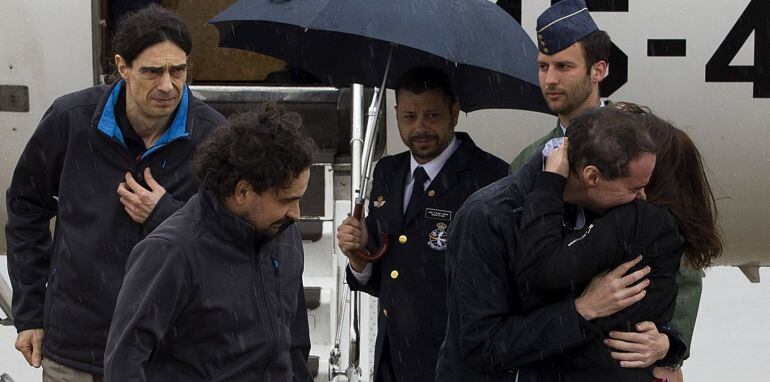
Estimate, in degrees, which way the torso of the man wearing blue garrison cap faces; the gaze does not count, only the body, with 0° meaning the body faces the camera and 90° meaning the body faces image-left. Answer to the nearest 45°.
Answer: approximately 45°

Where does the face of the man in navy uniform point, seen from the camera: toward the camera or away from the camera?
toward the camera

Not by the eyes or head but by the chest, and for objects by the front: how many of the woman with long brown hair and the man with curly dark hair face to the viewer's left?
1

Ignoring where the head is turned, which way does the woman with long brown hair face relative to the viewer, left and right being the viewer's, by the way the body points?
facing to the left of the viewer

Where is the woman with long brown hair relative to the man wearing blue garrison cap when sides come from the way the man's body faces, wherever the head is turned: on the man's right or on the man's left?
on the man's left

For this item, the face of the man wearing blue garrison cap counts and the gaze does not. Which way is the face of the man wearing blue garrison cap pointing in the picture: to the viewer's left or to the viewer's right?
to the viewer's left

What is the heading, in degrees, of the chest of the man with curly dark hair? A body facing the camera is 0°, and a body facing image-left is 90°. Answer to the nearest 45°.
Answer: approximately 315°

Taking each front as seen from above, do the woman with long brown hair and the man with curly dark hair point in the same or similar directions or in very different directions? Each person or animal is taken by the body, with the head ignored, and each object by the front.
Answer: very different directions

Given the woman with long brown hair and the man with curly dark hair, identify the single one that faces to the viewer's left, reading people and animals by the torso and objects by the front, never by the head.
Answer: the woman with long brown hair
